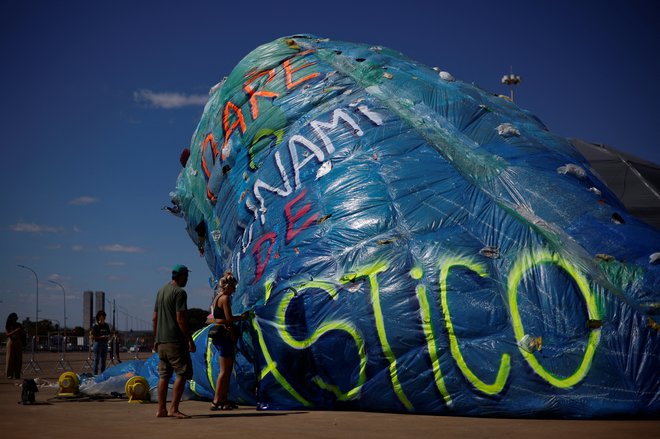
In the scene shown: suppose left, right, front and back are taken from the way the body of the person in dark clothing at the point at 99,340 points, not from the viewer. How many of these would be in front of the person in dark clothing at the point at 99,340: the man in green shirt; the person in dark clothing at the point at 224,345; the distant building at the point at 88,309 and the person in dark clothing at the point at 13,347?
2

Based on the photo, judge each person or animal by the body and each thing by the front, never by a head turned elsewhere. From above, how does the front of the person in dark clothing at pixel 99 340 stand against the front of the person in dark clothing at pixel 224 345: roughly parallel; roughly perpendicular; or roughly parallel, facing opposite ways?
roughly perpendicular

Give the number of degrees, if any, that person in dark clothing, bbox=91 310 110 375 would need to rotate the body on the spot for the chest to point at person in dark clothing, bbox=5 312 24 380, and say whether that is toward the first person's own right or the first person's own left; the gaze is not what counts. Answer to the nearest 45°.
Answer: approximately 135° to the first person's own right

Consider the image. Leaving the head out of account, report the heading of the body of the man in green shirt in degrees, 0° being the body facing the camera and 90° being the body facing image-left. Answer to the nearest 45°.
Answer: approximately 225°

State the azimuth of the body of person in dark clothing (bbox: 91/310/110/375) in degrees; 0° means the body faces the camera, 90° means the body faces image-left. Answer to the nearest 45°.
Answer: approximately 0°

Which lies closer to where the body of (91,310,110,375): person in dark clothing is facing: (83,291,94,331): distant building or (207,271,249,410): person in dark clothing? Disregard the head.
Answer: the person in dark clothing
